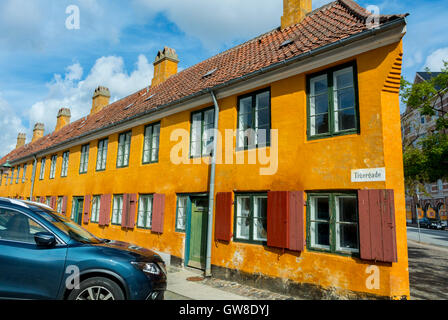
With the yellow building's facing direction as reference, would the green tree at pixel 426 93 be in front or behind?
behind

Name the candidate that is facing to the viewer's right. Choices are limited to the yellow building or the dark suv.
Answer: the dark suv

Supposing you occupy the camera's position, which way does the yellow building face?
facing the viewer and to the left of the viewer

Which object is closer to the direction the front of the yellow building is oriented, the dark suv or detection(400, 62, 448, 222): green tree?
the dark suv

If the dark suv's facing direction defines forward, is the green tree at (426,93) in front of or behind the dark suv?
in front

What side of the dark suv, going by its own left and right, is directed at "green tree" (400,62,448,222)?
front

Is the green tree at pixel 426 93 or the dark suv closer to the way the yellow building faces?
the dark suv

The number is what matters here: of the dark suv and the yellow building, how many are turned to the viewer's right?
1

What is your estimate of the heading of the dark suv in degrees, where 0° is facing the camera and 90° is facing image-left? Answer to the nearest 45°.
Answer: approximately 270°
